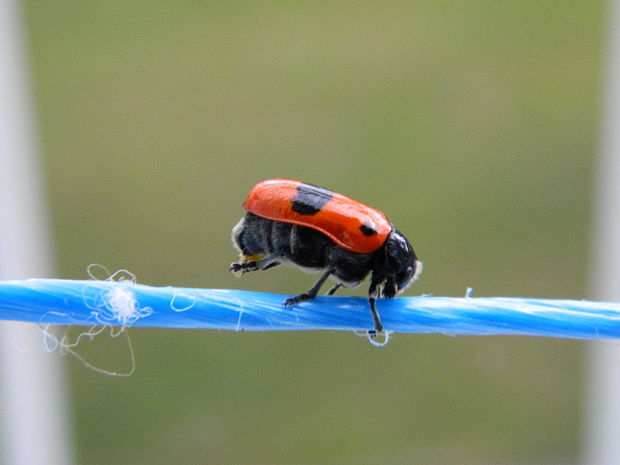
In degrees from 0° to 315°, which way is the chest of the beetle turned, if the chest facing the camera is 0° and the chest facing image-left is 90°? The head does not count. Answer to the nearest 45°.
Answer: approximately 270°
